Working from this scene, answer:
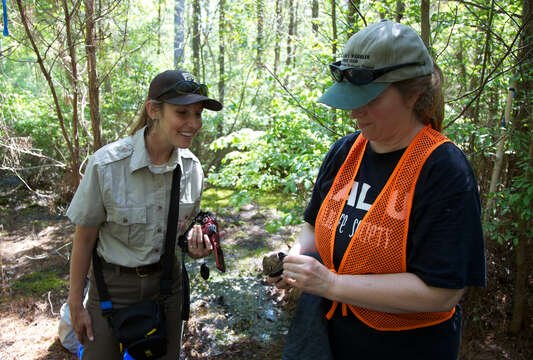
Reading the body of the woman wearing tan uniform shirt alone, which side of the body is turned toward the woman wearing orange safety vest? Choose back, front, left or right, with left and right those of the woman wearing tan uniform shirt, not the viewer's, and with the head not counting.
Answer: front

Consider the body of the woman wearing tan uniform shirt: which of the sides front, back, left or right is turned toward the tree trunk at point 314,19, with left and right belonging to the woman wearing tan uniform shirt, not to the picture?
left

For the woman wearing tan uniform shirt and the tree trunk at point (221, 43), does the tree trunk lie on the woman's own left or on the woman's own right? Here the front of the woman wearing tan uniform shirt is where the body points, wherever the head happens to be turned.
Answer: on the woman's own left

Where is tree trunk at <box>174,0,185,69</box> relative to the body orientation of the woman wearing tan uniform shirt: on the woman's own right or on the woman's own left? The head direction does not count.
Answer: on the woman's own left

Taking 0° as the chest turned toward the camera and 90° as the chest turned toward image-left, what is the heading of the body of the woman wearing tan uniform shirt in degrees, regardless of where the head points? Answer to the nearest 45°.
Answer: approximately 315°

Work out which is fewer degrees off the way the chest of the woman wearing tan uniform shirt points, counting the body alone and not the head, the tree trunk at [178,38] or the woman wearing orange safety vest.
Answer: the woman wearing orange safety vest

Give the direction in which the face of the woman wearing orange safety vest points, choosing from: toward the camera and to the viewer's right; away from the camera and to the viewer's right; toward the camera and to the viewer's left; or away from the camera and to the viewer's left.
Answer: toward the camera and to the viewer's left

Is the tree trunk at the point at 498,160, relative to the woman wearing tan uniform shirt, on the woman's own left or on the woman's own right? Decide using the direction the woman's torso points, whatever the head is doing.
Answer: on the woman's own left

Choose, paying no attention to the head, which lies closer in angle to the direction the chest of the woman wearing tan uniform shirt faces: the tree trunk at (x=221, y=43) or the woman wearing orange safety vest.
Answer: the woman wearing orange safety vest

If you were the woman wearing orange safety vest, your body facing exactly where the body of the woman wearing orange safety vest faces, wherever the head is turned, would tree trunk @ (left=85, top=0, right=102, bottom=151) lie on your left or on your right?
on your right

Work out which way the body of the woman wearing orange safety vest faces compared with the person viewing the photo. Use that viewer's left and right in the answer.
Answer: facing the viewer and to the left of the viewer

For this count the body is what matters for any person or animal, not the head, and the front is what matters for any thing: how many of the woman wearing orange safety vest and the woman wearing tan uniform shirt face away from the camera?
0

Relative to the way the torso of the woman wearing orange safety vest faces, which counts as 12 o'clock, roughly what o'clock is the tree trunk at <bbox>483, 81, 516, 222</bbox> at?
The tree trunk is roughly at 5 o'clock from the woman wearing orange safety vest.

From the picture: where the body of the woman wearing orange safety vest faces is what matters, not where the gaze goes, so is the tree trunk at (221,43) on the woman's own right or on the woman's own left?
on the woman's own right

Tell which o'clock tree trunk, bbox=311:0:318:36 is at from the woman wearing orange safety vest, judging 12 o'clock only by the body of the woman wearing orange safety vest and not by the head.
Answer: The tree trunk is roughly at 4 o'clock from the woman wearing orange safety vest.
